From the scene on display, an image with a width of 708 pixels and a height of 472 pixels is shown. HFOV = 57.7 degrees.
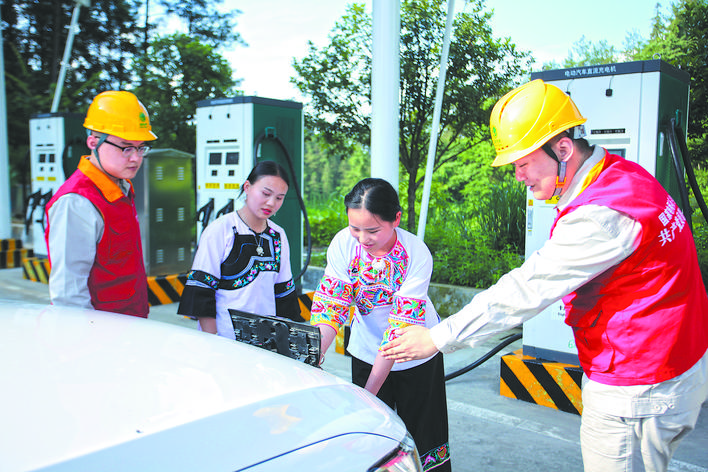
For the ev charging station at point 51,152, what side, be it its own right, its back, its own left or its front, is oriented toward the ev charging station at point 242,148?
left

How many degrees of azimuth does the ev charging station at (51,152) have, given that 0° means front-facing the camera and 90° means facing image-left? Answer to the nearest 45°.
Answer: approximately 45°

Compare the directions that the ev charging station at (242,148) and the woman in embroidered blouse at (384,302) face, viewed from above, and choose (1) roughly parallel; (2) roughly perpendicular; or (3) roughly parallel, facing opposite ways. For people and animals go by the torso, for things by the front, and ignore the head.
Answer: roughly parallel

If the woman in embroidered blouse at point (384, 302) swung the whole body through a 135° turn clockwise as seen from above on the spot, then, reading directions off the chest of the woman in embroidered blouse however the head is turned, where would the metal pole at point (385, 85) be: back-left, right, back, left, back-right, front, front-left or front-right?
front

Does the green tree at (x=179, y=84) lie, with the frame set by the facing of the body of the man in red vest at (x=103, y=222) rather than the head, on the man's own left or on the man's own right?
on the man's own left

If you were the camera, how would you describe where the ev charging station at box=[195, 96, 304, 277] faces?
facing the viewer and to the left of the viewer

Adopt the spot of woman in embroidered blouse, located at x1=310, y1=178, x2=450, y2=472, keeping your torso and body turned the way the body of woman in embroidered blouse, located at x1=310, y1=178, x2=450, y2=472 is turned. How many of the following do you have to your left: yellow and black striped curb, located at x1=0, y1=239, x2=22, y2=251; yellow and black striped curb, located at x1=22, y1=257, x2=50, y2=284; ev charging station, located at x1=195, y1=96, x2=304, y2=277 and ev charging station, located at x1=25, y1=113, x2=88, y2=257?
0

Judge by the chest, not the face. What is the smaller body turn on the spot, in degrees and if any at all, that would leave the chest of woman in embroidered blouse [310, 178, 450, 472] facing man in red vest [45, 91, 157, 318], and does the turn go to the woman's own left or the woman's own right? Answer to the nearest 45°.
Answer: approximately 45° to the woman's own right

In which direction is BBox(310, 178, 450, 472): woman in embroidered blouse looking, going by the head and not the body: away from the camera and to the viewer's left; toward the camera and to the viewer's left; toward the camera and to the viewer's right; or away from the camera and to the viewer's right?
toward the camera and to the viewer's left

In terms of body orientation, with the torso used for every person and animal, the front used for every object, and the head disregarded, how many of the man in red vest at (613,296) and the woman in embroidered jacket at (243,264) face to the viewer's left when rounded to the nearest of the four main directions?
1

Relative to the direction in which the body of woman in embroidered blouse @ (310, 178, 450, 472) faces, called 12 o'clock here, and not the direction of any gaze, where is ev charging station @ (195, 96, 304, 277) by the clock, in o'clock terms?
The ev charging station is roughly at 4 o'clock from the woman in embroidered blouse.

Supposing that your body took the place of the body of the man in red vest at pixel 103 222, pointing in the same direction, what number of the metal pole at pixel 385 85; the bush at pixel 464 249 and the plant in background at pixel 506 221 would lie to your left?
3

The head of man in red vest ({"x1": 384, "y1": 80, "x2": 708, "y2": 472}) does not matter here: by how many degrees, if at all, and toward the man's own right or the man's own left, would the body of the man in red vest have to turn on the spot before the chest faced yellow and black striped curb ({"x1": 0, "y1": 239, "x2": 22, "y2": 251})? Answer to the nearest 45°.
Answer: approximately 45° to the man's own right

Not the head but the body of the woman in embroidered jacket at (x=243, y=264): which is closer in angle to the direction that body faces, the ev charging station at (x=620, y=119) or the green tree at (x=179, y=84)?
the ev charging station

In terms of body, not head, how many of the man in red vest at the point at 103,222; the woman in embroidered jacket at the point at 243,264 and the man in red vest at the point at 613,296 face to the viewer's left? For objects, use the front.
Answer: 1

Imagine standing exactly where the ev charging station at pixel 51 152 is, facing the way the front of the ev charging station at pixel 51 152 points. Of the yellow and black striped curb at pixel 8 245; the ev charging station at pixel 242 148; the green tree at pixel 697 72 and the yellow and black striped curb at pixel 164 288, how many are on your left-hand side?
3

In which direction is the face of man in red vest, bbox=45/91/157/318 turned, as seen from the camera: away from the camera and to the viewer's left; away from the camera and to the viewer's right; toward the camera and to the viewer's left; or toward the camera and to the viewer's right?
toward the camera and to the viewer's right

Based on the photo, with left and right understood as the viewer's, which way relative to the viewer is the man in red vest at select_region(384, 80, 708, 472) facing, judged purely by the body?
facing to the left of the viewer

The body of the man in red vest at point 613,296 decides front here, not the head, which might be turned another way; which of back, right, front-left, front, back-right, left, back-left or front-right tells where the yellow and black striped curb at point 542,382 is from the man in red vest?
right
